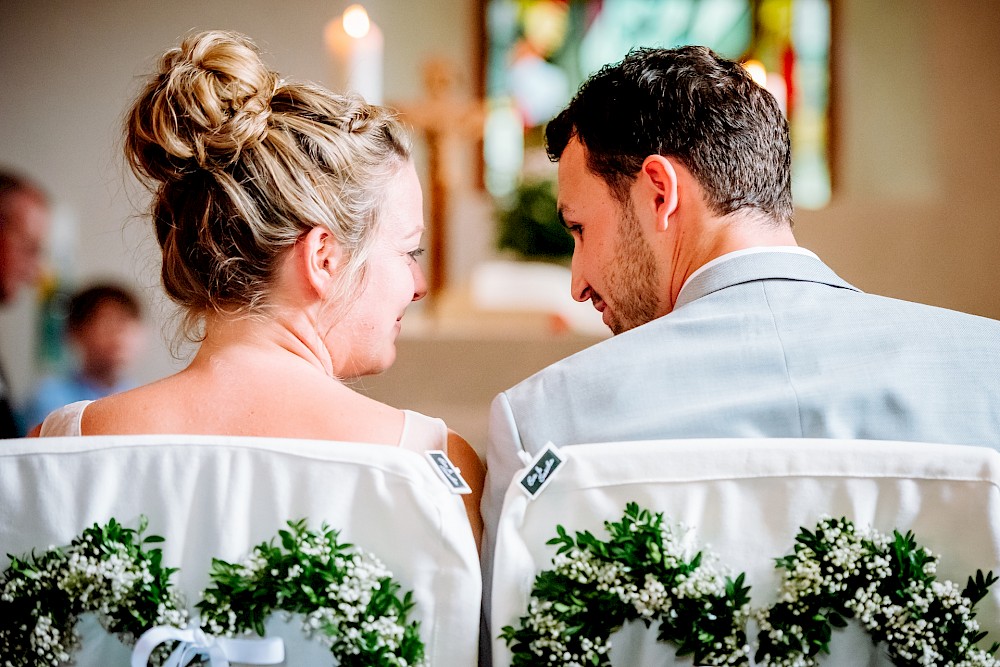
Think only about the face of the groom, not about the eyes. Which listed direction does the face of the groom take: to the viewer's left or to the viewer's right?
to the viewer's left

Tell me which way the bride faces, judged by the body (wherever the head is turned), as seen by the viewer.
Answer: away from the camera

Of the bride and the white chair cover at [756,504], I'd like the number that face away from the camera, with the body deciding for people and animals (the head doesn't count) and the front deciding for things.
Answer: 2

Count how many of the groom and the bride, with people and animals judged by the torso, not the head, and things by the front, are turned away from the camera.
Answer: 2

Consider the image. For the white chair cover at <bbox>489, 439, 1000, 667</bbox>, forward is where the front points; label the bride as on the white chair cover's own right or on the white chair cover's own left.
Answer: on the white chair cover's own left

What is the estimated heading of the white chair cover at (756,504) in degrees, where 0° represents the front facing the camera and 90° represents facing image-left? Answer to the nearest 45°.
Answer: approximately 180°

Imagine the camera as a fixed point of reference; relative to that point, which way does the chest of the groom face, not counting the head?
away from the camera

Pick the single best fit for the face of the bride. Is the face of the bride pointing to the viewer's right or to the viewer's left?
to the viewer's right
